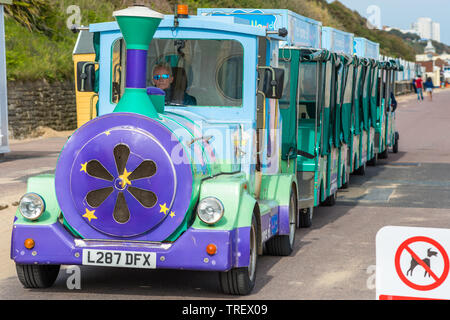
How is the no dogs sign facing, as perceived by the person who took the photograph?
facing the viewer

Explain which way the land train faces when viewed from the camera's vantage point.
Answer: facing the viewer and to the left of the viewer
